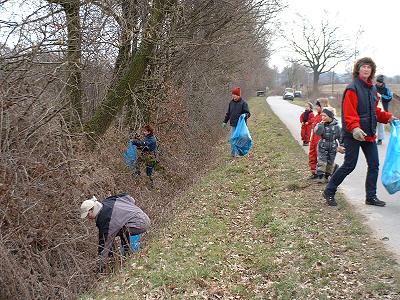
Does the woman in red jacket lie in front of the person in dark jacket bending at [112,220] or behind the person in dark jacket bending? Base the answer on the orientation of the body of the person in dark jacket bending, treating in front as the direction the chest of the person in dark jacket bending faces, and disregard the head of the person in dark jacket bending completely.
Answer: behind

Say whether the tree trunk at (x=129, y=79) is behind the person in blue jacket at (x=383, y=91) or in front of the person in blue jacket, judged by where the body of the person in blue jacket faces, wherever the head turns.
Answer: in front

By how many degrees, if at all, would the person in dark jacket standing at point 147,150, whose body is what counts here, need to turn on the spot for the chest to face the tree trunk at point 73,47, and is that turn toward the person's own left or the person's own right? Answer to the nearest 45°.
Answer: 0° — they already face it

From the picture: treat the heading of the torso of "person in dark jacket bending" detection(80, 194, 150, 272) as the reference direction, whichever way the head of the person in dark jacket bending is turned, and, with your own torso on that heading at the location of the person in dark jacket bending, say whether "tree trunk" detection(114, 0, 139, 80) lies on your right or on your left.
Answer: on your right

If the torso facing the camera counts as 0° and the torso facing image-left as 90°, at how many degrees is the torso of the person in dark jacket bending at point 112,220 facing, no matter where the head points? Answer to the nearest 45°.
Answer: approximately 90°

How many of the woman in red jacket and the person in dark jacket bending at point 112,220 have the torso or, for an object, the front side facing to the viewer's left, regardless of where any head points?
1

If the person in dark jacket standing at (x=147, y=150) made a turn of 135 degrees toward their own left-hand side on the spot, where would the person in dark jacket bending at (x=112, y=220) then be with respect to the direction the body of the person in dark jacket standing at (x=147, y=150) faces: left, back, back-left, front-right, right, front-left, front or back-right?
right

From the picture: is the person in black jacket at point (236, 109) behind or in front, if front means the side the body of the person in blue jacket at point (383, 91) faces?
in front

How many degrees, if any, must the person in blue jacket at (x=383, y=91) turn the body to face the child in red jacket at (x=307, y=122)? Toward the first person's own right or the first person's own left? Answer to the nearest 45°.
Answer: approximately 45° to the first person's own right

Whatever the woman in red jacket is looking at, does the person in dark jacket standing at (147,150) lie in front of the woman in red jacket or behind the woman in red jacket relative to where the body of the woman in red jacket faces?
behind

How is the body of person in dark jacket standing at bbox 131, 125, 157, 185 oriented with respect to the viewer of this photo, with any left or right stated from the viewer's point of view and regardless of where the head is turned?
facing the viewer and to the left of the viewer

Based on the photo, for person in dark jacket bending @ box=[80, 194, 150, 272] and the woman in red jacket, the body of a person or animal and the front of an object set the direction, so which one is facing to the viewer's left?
the person in dark jacket bending

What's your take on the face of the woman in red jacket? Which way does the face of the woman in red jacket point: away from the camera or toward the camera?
toward the camera
